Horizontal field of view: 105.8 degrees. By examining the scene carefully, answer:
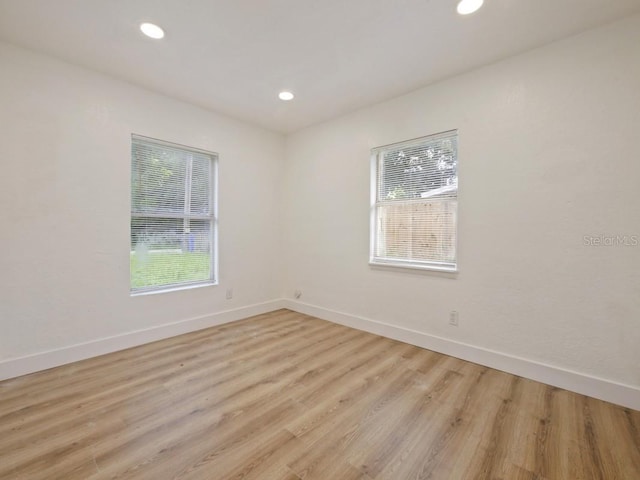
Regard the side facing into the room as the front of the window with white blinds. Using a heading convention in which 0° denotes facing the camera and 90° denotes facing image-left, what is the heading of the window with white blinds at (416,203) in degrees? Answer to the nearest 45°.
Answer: approximately 45°

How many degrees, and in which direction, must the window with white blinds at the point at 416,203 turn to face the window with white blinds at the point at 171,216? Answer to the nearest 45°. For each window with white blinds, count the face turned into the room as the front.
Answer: approximately 45° to its right

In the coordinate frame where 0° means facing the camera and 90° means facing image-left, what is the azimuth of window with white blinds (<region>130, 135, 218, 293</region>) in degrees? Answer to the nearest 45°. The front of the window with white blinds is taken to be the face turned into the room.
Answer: approximately 315°

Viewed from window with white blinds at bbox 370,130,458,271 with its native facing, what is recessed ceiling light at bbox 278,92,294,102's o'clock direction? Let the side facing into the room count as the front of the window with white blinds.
The recessed ceiling light is roughly at 1 o'clock from the window with white blinds.
